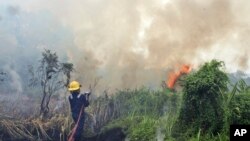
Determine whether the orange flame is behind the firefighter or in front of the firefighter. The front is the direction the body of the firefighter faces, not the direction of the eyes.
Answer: in front

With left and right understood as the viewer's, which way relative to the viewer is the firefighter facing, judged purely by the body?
facing away from the viewer and to the right of the viewer

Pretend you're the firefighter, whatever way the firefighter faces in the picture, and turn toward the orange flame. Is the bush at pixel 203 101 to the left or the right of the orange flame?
right

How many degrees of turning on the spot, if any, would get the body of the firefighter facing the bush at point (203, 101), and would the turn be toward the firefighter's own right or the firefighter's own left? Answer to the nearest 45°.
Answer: approximately 45° to the firefighter's own right

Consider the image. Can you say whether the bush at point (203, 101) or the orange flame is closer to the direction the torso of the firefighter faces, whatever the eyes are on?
the orange flame
